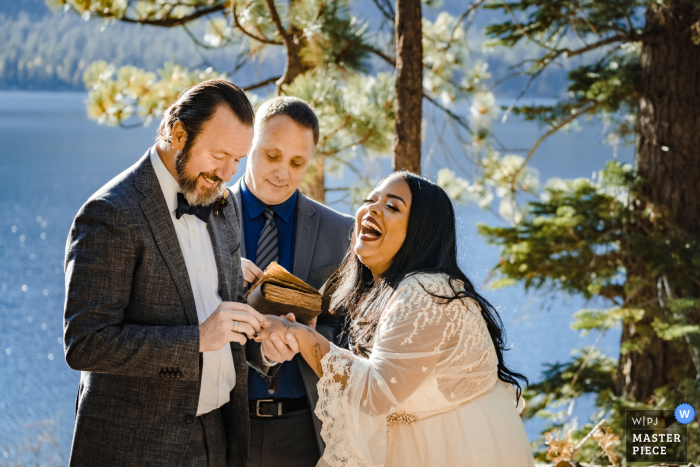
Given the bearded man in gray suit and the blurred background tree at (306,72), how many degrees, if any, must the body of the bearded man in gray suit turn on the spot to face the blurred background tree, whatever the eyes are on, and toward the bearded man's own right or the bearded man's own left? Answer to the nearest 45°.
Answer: approximately 135° to the bearded man's own left

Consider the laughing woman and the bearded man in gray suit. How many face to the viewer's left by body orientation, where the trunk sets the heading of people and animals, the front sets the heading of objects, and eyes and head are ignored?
1

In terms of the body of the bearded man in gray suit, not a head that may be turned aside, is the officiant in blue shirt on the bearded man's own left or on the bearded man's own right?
on the bearded man's own left

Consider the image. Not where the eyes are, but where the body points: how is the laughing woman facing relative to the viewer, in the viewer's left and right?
facing to the left of the viewer

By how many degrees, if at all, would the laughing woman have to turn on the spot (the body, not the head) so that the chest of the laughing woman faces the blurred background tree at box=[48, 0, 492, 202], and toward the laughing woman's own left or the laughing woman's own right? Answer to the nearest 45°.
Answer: approximately 90° to the laughing woman's own right

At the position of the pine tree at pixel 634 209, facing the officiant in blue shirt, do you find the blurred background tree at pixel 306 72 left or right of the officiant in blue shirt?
right

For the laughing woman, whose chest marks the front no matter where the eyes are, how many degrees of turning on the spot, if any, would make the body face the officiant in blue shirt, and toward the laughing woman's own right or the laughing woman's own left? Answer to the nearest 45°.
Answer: approximately 45° to the laughing woman's own right

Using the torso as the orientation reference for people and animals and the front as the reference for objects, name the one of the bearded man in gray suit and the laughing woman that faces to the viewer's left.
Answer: the laughing woman

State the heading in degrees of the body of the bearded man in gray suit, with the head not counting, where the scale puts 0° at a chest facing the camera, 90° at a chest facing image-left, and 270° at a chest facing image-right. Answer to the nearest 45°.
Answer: approximately 315°

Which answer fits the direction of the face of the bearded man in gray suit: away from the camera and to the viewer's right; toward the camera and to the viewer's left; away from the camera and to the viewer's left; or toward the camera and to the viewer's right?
toward the camera and to the viewer's right
